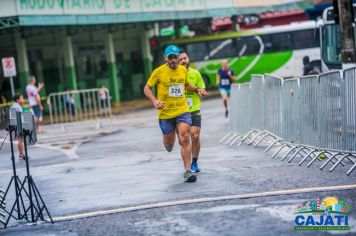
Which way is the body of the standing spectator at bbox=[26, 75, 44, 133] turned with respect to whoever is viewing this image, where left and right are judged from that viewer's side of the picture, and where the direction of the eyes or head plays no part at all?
facing to the right of the viewer

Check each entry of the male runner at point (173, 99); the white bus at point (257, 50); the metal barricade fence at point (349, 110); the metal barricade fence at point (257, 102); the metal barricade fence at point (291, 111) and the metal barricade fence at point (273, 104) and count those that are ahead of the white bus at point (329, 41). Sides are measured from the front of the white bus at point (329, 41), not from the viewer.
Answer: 5

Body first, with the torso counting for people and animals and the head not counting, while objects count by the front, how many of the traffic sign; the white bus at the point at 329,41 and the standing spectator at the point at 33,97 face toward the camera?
2

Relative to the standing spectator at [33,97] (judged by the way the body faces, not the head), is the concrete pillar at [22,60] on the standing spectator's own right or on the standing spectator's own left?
on the standing spectator's own left

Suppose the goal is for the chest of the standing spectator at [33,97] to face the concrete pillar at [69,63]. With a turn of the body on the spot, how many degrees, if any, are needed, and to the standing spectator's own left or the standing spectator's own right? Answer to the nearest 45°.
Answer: approximately 90° to the standing spectator's own left

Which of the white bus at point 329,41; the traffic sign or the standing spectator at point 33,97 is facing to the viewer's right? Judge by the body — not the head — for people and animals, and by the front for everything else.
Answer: the standing spectator

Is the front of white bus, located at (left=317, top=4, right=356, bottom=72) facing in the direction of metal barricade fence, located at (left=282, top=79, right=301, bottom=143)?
yes

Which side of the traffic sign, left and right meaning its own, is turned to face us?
front

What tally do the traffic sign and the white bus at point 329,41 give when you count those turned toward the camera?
2

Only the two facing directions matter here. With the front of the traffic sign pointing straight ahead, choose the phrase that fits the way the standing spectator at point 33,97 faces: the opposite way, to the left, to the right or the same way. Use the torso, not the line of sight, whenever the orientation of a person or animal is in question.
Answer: to the left

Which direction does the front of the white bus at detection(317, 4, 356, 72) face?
toward the camera

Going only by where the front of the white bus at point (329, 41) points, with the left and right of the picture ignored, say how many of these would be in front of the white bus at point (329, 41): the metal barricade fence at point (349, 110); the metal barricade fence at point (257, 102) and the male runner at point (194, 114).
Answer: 3

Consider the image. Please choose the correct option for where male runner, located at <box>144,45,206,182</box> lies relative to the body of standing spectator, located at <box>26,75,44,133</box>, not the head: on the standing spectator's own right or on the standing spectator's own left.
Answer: on the standing spectator's own right
